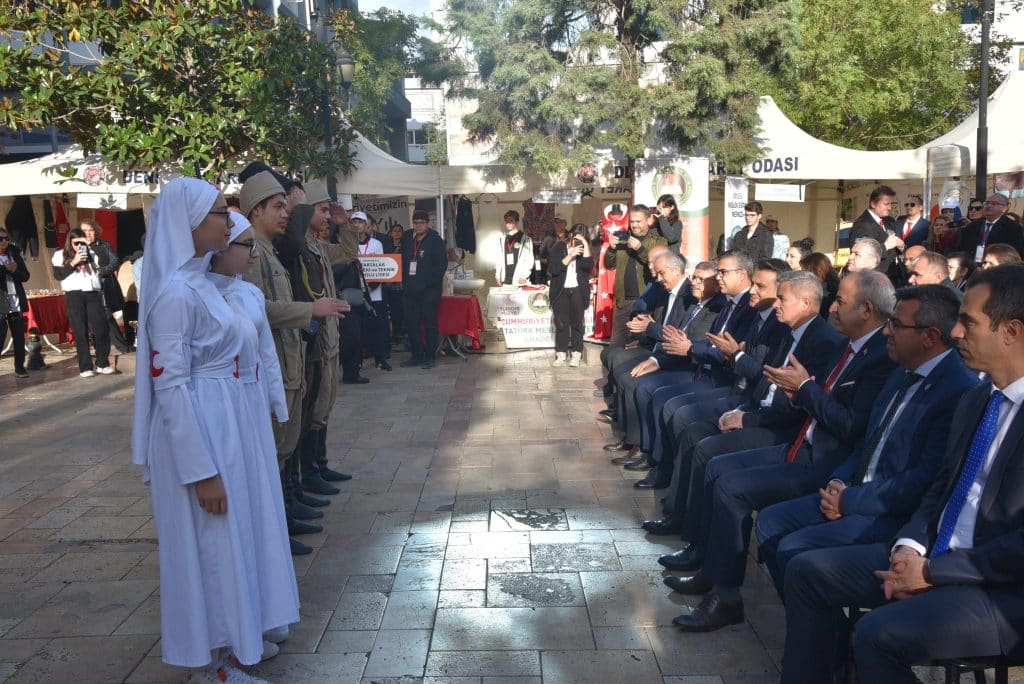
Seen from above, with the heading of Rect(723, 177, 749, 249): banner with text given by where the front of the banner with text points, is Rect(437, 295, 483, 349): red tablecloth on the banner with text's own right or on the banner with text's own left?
on the banner with text's own right

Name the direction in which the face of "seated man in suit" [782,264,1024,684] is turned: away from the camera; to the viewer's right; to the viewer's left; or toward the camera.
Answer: to the viewer's left

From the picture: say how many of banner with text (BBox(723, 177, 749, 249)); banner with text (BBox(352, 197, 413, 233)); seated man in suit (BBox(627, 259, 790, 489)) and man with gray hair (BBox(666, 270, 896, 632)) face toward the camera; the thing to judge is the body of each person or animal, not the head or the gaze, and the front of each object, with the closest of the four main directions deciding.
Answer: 2

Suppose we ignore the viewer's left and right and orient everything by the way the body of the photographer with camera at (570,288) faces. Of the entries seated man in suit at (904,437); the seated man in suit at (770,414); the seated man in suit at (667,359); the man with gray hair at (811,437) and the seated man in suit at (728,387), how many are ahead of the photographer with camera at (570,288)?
5

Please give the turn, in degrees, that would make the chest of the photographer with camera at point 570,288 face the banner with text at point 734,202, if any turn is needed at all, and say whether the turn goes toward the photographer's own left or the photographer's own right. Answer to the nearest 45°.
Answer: approximately 135° to the photographer's own left

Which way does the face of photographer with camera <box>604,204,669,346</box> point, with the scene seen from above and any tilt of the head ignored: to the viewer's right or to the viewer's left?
to the viewer's left

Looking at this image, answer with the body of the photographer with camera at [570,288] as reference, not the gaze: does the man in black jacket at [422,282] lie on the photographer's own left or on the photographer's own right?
on the photographer's own right

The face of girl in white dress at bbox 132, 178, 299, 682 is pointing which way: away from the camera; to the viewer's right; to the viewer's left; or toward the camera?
to the viewer's right

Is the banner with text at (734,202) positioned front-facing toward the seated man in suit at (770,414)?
yes

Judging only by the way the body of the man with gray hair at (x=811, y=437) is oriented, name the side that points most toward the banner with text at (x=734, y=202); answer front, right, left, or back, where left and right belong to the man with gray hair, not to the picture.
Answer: right

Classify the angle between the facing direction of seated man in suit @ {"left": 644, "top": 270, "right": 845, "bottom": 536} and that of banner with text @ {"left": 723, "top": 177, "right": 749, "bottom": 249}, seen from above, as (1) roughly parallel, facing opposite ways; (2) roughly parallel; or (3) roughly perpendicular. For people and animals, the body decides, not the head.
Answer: roughly perpendicular

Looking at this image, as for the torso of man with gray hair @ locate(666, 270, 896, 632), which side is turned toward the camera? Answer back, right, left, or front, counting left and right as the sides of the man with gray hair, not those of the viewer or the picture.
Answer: left

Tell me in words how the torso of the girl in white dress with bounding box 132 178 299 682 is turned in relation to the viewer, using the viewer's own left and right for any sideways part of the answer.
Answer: facing to the right of the viewer

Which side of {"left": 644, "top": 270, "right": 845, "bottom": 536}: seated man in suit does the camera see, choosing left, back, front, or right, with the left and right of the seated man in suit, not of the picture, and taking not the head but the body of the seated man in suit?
left

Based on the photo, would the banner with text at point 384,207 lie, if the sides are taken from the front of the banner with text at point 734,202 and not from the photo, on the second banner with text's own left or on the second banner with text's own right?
on the second banner with text's own right

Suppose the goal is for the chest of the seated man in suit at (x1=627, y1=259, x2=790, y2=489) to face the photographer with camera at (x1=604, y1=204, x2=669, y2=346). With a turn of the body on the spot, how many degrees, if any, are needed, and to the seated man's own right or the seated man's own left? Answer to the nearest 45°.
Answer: approximately 90° to the seated man's own right

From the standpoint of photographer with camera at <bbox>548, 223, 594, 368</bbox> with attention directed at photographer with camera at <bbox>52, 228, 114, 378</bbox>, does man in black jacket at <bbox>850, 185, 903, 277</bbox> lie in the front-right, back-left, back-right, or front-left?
back-left
